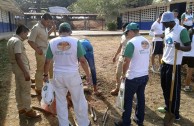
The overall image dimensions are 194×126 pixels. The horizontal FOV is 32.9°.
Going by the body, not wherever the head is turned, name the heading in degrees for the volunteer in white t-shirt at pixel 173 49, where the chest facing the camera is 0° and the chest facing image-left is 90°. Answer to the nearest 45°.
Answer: approximately 45°

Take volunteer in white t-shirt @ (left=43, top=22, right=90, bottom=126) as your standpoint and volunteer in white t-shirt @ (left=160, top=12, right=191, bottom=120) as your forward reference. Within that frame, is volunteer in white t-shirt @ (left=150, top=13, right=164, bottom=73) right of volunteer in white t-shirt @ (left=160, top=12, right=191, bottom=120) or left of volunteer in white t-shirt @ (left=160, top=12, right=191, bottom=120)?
left

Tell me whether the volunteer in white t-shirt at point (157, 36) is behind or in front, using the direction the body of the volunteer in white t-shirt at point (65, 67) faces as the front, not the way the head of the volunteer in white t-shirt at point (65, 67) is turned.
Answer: in front

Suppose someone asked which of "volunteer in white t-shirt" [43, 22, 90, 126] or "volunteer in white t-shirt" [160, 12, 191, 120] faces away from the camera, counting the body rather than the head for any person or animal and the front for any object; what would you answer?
"volunteer in white t-shirt" [43, 22, 90, 126]

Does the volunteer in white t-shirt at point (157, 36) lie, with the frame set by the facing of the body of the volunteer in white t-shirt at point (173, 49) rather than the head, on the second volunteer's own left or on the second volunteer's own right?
on the second volunteer's own right

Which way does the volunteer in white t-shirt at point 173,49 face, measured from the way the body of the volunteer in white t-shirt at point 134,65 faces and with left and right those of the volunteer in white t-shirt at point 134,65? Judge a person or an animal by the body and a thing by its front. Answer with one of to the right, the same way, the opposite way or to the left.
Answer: to the left

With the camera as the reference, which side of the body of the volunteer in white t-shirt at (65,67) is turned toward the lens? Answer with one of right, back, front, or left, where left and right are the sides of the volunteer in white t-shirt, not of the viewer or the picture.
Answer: back

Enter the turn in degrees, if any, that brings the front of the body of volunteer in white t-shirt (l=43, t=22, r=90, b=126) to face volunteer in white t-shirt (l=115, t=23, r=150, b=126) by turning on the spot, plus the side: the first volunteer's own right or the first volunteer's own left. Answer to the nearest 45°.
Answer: approximately 90° to the first volunteer's own right

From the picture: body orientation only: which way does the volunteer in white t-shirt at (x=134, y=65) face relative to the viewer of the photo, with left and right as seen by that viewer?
facing away from the viewer and to the left of the viewer

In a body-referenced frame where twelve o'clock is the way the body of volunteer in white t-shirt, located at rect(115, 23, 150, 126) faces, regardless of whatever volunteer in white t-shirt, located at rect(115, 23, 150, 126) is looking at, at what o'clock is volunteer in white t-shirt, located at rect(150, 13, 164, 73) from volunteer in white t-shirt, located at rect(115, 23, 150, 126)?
volunteer in white t-shirt, located at rect(150, 13, 164, 73) is roughly at 2 o'clock from volunteer in white t-shirt, located at rect(115, 23, 150, 126).

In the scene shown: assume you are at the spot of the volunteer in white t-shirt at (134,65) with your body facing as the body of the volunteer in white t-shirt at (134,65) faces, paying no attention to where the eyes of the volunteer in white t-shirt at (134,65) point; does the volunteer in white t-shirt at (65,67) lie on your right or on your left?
on your left
